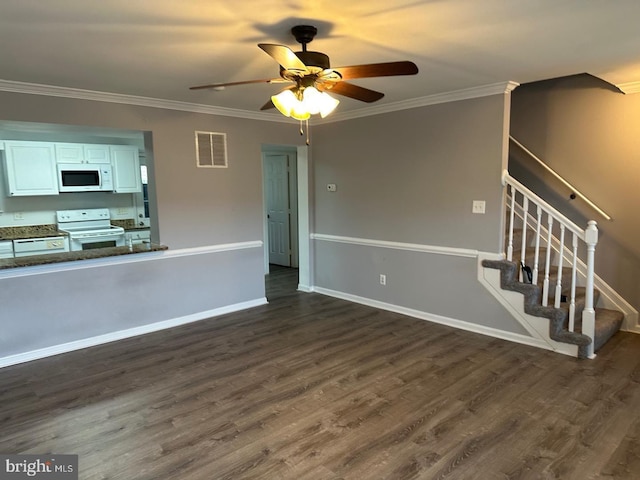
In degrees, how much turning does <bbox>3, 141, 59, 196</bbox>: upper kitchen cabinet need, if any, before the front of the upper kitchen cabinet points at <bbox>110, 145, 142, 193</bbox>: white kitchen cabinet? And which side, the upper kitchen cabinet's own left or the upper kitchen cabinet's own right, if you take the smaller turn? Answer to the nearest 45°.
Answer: approximately 90° to the upper kitchen cabinet's own left

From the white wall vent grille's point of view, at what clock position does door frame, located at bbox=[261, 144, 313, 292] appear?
The door frame is roughly at 8 o'clock from the white wall vent grille.

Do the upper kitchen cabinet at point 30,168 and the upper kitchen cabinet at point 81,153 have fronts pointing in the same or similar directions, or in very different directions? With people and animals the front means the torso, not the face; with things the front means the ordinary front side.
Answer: same or similar directions

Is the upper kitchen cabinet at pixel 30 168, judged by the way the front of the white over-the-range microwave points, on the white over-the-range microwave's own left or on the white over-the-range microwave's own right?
on the white over-the-range microwave's own right

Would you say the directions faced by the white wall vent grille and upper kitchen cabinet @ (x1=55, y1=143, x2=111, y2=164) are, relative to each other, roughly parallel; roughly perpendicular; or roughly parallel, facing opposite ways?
roughly parallel

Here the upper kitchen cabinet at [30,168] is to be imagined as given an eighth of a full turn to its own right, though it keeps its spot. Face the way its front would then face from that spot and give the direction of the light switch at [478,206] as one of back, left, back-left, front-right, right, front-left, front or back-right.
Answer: left

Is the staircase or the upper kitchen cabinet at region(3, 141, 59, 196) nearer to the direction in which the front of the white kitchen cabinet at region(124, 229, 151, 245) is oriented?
the staircase

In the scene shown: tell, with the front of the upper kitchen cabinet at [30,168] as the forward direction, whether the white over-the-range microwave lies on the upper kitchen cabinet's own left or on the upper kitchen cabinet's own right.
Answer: on the upper kitchen cabinet's own left

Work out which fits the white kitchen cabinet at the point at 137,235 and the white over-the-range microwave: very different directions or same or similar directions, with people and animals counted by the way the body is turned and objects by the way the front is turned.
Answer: same or similar directions

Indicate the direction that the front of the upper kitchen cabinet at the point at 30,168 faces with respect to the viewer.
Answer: facing the viewer

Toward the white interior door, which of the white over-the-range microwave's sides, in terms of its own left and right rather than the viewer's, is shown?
left

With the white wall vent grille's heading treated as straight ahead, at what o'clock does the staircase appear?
The staircase is roughly at 10 o'clock from the white wall vent grille.

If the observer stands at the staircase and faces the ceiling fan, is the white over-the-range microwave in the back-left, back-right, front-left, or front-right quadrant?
front-right

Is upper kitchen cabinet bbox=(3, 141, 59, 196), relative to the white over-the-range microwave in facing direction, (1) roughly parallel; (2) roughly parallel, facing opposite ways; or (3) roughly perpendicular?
roughly parallel

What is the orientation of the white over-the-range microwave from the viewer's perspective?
toward the camera

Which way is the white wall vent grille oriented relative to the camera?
toward the camera
